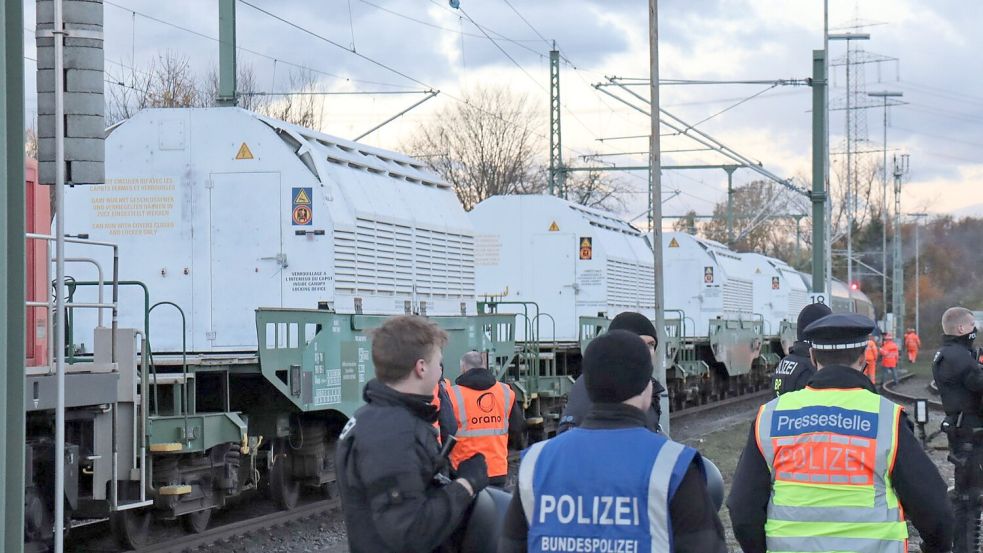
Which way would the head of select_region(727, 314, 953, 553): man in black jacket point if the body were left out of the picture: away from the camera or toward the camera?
away from the camera

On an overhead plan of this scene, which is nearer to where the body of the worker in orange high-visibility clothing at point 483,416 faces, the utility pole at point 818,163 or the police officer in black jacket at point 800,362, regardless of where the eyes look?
the utility pole

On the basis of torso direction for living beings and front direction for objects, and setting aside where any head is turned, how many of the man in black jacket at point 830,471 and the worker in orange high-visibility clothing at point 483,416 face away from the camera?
2

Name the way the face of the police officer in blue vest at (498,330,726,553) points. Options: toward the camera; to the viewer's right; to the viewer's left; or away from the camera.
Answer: away from the camera

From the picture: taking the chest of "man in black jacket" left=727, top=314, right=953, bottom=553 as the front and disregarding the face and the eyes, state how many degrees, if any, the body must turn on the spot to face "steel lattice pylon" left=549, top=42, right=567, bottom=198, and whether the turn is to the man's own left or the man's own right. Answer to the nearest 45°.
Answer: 0° — they already face it

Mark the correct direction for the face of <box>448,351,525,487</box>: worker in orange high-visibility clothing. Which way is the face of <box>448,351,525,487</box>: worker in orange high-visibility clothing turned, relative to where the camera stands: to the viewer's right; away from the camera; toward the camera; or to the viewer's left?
away from the camera

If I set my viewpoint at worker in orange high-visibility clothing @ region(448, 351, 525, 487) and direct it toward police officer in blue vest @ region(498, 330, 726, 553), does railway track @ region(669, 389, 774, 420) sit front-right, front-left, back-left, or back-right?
back-left

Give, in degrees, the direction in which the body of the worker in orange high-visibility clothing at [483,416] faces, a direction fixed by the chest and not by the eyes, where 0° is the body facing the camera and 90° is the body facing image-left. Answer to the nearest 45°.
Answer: approximately 180°

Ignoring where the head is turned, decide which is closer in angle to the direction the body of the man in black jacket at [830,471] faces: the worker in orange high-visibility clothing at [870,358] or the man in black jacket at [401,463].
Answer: the worker in orange high-visibility clothing

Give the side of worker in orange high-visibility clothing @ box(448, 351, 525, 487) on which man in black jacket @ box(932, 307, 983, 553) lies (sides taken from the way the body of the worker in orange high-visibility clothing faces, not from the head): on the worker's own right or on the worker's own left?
on the worker's own right

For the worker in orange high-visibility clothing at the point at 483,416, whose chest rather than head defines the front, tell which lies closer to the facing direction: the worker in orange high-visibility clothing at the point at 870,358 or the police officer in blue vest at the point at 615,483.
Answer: the worker in orange high-visibility clothing

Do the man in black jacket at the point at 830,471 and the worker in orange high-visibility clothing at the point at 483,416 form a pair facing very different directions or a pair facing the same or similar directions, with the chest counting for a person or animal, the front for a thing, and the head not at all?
same or similar directions

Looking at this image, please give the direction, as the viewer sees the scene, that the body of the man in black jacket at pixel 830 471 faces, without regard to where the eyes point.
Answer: away from the camera

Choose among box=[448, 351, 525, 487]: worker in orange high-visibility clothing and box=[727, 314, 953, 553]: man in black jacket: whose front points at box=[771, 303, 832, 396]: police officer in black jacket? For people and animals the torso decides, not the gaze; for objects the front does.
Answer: the man in black jacket

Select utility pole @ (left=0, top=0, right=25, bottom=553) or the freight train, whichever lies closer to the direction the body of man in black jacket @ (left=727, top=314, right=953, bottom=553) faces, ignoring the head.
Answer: the freight train
